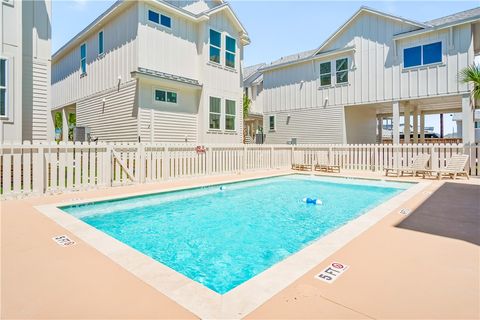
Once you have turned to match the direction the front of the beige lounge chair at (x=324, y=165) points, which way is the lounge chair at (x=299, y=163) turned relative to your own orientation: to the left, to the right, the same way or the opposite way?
the same way

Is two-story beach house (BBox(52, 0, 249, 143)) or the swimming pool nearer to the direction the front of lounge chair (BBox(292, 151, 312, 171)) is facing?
the swimming pool

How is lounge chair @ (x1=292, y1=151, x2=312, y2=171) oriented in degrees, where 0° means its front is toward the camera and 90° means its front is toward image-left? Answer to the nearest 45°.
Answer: approximately 315°

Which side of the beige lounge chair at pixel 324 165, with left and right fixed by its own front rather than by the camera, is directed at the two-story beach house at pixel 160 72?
right

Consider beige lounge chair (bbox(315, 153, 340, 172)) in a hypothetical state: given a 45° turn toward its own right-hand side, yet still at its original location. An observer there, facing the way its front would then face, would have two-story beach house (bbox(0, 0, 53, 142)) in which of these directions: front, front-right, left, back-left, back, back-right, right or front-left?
front-right

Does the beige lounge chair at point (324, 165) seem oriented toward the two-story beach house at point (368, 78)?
no

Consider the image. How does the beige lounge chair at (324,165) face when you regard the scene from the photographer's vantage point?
facing the viewer and to the right of the viewer

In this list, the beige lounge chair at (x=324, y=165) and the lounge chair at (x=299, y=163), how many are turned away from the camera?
0

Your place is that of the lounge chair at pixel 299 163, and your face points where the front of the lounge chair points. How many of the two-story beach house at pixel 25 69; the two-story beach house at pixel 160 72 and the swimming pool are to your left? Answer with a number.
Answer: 0

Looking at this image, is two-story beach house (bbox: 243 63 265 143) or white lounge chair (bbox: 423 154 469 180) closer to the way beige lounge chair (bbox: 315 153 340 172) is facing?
the white lounge chair
